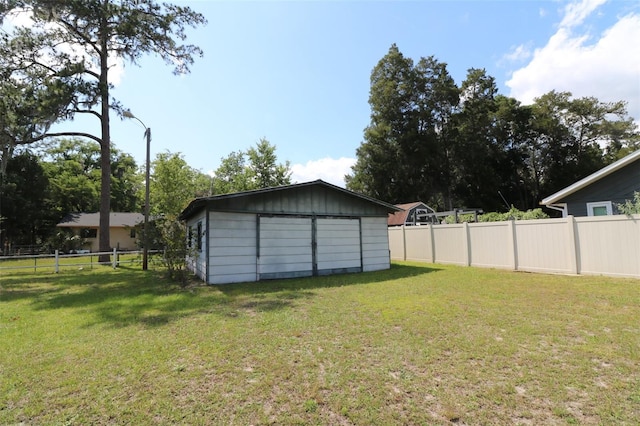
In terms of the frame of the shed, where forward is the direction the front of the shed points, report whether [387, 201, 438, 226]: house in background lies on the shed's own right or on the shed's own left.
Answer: on the shed's own left

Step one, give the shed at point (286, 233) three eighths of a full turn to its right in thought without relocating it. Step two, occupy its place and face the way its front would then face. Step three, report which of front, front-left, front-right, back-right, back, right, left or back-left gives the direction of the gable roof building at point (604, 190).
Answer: back

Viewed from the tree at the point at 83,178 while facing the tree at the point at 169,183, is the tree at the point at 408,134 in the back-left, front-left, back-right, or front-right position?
front-left

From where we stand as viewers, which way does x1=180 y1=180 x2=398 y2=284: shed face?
facing the viewer and to the right of the viewer

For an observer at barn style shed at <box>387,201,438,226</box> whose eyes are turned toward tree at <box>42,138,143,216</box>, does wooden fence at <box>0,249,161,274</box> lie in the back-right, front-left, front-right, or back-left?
front-left

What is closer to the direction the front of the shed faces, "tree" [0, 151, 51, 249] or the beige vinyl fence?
the beige vinyl fence

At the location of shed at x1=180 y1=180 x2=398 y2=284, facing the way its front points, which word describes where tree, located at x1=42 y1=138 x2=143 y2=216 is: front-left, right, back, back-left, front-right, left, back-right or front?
back

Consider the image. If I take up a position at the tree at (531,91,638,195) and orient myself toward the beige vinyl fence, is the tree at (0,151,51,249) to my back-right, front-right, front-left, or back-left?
front-right

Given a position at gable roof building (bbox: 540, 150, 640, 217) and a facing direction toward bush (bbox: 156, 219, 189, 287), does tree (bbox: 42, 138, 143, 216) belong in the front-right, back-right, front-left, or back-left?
front-right

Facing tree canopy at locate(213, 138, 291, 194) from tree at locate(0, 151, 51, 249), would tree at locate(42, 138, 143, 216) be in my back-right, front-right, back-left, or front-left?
front-left

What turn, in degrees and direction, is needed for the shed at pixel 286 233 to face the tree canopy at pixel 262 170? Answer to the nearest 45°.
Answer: approximately 135° to its left

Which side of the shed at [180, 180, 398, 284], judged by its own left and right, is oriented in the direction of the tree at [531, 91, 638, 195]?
left
